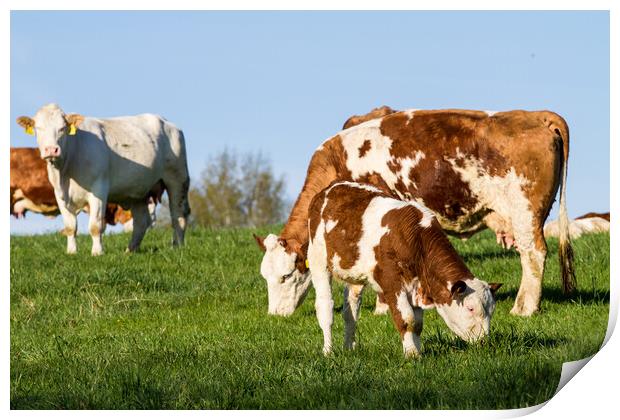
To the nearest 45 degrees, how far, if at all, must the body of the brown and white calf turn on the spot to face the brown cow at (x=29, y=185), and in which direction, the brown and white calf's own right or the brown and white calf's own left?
approximately 180°

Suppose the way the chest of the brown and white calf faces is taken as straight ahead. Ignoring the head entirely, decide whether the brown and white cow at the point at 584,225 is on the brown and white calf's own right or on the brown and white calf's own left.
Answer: on the brown and white calf's own left

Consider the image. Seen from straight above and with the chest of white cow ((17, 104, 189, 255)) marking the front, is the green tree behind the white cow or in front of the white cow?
behind

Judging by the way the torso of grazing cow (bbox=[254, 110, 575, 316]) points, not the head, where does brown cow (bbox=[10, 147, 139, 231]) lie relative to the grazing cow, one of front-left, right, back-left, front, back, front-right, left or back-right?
front-right

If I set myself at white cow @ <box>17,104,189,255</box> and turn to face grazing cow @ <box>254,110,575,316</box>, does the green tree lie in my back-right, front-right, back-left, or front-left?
back-left

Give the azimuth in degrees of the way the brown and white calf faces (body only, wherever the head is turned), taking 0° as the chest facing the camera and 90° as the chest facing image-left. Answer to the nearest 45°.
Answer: approximately 315°

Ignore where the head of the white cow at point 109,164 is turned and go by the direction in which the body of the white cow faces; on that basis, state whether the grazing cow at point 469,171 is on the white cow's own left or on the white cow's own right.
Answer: on the white cow's own left

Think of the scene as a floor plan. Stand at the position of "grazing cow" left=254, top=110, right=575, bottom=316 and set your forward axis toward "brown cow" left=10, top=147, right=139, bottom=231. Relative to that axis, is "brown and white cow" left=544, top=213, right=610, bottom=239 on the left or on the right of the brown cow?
right

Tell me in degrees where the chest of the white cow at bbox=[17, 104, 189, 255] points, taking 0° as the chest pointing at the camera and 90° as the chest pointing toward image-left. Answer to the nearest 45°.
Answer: approximately 45°

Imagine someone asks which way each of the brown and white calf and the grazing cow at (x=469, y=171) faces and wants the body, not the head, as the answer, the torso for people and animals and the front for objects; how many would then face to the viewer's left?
1

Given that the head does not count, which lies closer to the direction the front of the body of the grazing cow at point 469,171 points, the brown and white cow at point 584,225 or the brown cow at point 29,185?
the brown cow

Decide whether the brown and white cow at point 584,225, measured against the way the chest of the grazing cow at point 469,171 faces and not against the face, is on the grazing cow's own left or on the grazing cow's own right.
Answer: on the grazing cow's own right

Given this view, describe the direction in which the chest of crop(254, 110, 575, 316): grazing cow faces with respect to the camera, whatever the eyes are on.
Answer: to the viewer's left
